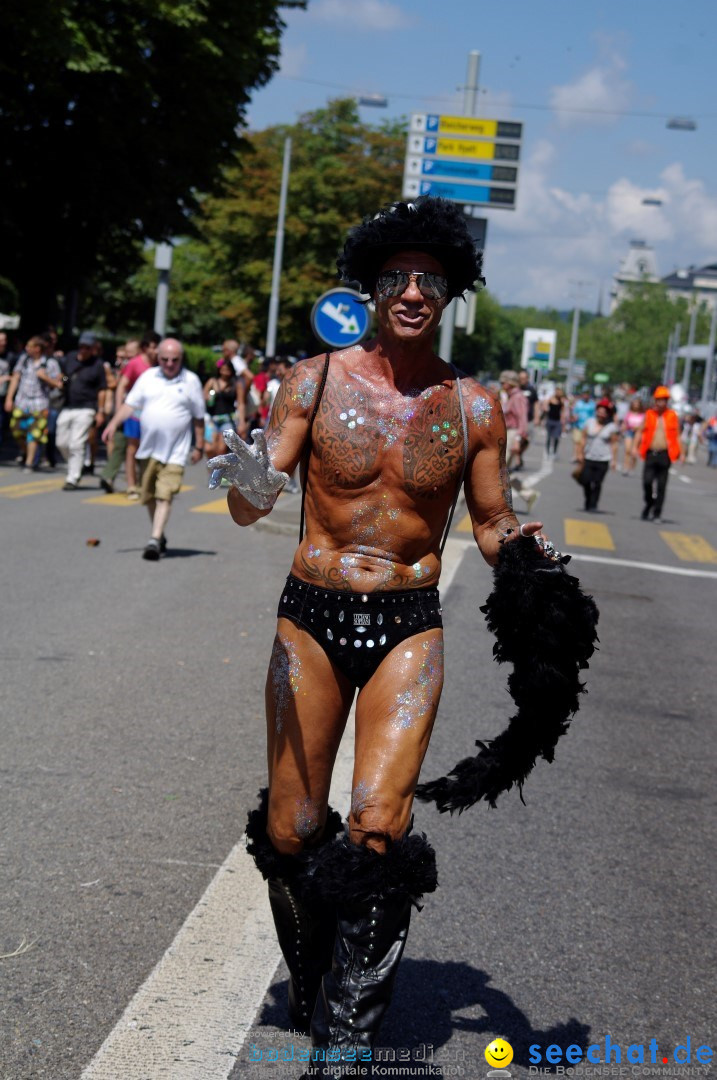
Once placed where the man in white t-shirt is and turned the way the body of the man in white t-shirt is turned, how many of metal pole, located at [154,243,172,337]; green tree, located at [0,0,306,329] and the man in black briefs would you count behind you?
2

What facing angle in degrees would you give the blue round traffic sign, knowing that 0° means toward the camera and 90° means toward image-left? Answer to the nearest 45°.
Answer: approximately 0°

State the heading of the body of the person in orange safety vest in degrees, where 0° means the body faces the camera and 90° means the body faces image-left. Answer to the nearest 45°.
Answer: approximately 0°

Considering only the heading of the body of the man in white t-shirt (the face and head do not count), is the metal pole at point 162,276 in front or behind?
behind
